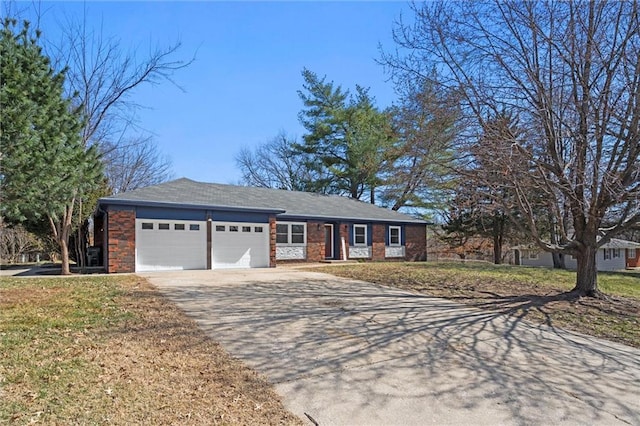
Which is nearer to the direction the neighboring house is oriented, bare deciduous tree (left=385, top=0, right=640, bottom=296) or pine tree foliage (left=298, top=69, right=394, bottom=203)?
the bare deciduous tree

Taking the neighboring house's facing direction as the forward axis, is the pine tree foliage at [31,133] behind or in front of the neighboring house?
in front

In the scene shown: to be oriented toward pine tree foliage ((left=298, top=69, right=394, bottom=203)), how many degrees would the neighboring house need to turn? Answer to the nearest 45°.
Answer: approximately 45° to its right

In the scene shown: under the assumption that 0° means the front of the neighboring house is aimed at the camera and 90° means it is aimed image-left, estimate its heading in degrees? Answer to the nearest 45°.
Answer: approximately 0°

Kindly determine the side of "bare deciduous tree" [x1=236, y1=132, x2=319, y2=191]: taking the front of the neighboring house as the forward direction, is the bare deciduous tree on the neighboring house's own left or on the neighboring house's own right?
on the neighboring house's own right

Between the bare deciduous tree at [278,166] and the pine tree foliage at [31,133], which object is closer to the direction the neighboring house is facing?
the pine tree foliage

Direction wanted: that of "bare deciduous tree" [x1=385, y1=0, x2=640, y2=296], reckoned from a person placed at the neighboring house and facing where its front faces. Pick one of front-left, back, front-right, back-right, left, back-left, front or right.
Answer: front
